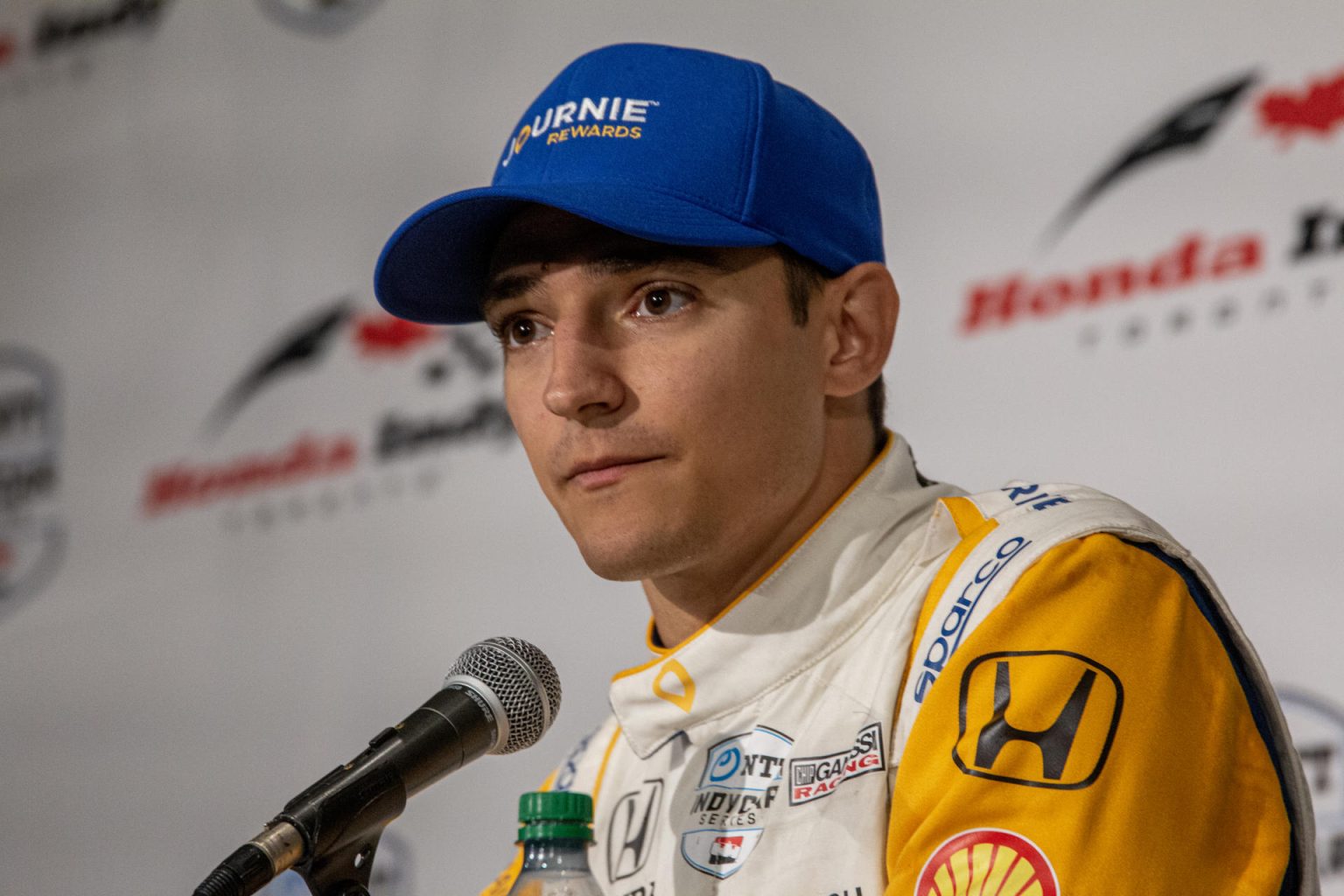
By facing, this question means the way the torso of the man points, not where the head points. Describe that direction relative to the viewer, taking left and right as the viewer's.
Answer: facing the viewer and to the left of the viewer

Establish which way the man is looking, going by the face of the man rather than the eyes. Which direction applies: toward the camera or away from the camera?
toward the camera
